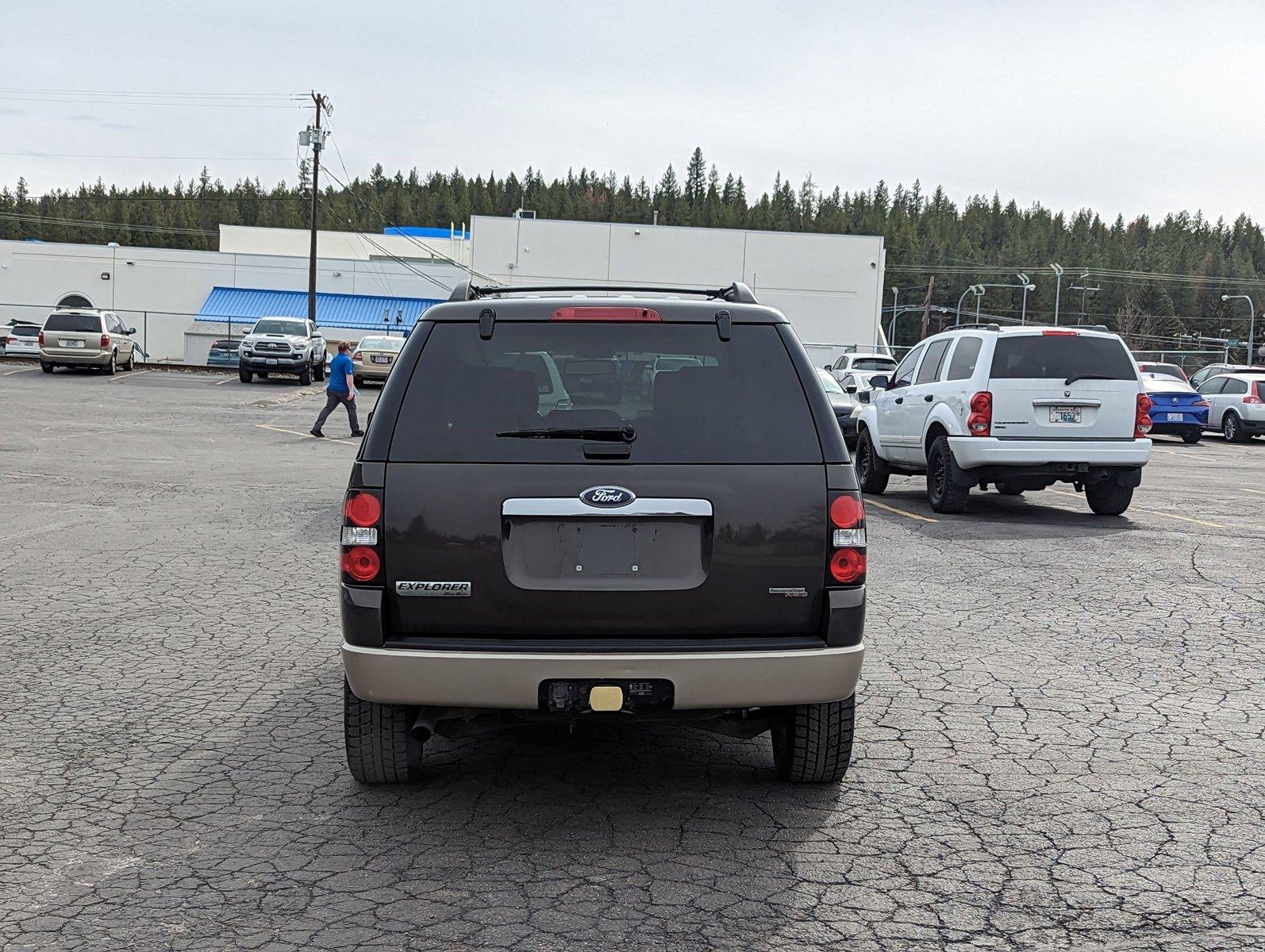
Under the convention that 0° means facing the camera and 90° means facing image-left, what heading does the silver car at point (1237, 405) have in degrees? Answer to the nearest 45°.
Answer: approximately 135°

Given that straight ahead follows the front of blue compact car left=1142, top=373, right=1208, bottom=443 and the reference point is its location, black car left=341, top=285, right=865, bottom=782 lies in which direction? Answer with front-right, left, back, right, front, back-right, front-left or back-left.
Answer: back-left

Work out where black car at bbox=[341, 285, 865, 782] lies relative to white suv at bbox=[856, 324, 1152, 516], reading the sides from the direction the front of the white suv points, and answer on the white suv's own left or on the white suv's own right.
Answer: on the white suv's own left

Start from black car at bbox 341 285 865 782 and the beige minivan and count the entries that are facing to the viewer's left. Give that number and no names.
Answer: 0

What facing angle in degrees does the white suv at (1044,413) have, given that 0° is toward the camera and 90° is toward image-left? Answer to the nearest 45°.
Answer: approximately 135°

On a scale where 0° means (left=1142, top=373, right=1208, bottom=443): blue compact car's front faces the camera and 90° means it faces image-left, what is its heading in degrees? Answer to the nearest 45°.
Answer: approximately 135°

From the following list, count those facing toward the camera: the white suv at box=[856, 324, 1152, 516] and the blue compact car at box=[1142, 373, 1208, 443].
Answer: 0

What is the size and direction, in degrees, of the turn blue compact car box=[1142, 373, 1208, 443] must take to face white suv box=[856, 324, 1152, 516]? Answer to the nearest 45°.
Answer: approximately 135° to its left

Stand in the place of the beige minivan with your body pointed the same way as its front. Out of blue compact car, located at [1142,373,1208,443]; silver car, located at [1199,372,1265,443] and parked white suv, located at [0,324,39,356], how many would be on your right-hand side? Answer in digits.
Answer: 2

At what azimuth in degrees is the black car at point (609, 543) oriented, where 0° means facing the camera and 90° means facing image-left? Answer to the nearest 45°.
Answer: approximately 180°
